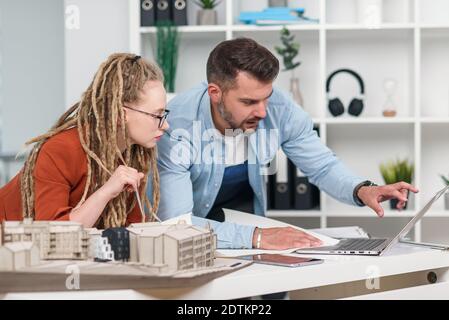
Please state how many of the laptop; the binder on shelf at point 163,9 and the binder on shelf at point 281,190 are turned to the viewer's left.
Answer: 1

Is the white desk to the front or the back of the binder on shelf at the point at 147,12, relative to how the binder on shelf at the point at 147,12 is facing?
to the front

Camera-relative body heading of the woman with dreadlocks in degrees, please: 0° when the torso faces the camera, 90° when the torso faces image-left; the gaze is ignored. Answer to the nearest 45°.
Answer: approximately 270°

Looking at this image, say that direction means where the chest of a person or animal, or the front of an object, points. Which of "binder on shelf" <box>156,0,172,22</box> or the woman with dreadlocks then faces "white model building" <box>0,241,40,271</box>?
the binder on shelf

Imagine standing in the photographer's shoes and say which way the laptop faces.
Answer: facing to the left of the viewer

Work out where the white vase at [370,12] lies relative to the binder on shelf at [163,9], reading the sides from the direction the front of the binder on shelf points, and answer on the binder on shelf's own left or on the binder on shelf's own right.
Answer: on the binder on shelf's own left

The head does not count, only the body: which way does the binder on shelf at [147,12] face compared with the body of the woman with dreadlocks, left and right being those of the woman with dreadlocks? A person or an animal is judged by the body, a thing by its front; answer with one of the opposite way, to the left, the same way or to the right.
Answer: to the right
